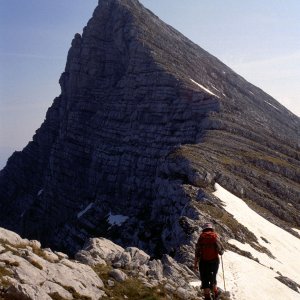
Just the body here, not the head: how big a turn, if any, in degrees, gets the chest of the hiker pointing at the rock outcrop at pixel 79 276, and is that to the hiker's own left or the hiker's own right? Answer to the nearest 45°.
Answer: approximately 90° to the hiker's own left

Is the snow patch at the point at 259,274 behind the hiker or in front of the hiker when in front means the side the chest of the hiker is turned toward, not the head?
in front

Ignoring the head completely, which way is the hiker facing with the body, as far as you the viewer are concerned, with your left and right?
facing away from the viewer
